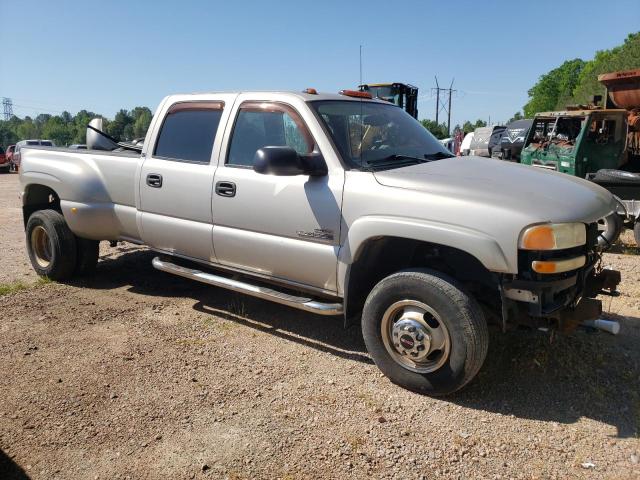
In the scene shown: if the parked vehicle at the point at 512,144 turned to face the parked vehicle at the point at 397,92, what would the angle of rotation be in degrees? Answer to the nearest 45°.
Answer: approximately 45° to its right

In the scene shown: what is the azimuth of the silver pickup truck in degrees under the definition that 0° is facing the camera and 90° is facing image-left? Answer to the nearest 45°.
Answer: approximately 315°

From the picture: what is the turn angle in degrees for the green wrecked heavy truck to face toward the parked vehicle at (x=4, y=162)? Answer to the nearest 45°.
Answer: approximately 45° to its right

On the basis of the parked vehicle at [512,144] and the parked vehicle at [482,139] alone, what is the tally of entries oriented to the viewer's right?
0

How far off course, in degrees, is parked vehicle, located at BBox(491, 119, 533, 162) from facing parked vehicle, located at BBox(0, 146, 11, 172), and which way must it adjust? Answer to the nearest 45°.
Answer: approximately 45° to its right

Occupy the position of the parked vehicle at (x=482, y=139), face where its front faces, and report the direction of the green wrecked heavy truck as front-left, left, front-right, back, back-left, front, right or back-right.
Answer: front-left

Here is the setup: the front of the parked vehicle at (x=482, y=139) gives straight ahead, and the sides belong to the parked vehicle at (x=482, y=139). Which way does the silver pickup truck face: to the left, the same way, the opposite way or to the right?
to the left

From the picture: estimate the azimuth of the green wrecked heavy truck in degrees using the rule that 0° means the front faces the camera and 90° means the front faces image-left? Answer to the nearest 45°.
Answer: approximately 45°
